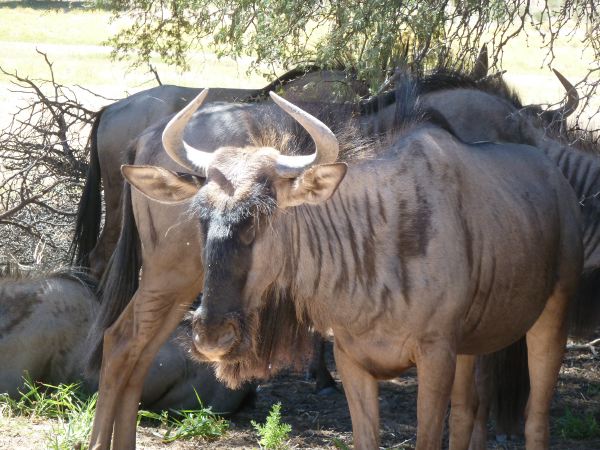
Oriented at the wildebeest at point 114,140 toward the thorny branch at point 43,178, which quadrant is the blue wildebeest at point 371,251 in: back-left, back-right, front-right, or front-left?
back-left

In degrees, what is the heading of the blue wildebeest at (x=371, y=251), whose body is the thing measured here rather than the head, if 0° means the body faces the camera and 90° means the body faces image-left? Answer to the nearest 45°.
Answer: approximately 45°

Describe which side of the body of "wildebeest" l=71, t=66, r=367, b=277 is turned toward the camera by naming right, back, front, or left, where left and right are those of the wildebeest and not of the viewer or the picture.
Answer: right
